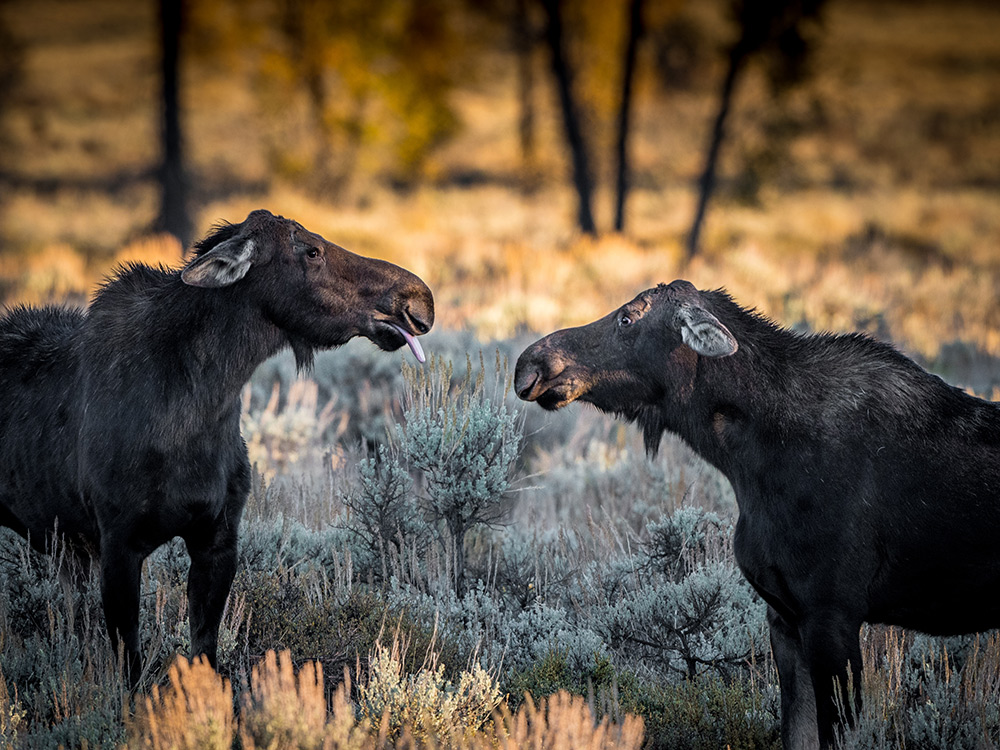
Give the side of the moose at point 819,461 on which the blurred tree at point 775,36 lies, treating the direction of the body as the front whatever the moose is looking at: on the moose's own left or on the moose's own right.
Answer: on the moose's own right

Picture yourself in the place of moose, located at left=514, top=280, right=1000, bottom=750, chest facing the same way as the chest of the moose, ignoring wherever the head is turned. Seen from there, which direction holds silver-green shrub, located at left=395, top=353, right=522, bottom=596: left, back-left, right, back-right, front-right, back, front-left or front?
front-right

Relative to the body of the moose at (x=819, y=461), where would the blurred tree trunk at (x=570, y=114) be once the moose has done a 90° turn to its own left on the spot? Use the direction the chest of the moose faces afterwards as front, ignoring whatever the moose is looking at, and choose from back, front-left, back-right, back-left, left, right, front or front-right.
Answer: back

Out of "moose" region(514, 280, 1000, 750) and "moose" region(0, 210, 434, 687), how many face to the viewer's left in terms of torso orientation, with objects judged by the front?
1

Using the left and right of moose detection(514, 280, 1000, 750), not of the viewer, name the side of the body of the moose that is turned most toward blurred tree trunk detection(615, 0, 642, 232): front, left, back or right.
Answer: right

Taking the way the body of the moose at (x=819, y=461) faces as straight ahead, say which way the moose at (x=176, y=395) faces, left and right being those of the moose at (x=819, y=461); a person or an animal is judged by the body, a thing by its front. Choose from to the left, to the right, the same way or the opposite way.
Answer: the opposite way

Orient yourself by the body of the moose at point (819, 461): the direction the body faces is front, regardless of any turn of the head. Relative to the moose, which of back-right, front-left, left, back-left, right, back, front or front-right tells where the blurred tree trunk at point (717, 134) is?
right

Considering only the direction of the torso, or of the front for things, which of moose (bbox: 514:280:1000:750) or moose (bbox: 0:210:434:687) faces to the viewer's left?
moose (bbox: 514:280:1000:750)

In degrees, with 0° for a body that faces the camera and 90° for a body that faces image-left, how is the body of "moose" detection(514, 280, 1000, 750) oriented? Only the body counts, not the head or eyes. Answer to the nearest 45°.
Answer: approximately 90°

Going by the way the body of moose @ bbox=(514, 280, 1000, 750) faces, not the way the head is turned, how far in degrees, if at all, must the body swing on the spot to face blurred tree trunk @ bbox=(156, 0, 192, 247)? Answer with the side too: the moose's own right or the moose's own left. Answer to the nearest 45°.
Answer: approximately 45° to the moose's own right

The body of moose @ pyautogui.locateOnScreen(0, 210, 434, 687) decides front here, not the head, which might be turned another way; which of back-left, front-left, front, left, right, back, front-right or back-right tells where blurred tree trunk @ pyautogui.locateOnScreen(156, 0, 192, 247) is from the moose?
back-left

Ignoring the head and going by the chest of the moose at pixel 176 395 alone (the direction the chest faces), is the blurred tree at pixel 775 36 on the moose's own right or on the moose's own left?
on the moose's own left
